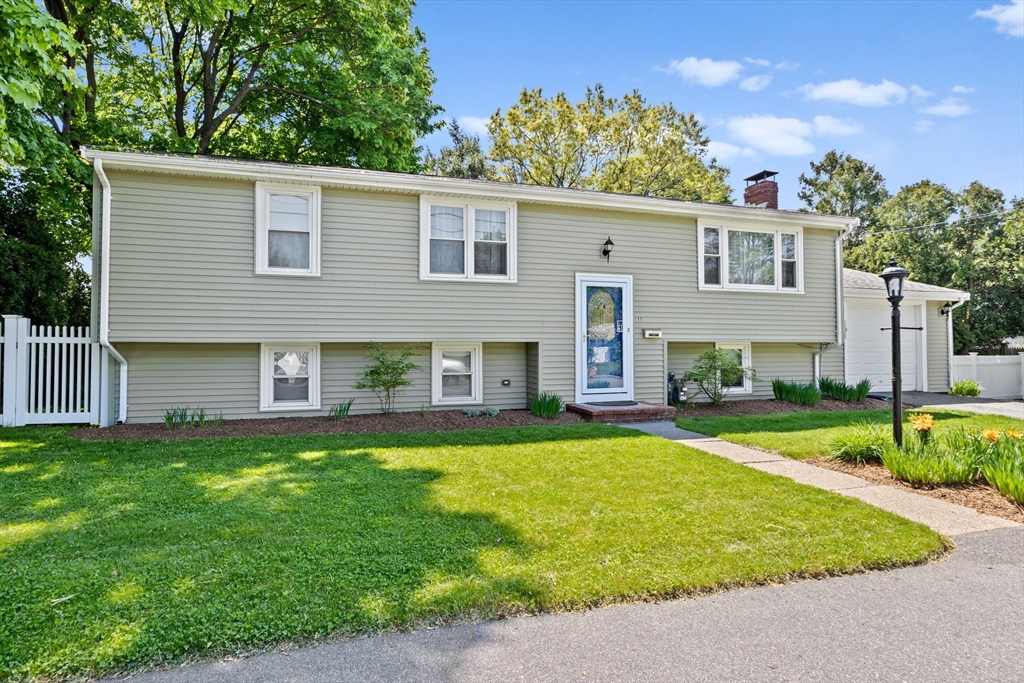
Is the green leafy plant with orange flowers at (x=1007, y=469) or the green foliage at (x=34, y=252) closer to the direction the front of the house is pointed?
the green leafy plant with orange flowers

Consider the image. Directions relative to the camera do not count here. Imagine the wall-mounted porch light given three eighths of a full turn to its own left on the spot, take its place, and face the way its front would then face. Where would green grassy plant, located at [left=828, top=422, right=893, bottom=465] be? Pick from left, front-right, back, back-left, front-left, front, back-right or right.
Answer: back-right

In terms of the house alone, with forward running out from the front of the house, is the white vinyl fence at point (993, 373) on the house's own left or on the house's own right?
on the house's own left

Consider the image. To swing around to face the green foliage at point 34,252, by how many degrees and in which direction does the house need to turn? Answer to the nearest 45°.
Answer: approximately 135° to its right

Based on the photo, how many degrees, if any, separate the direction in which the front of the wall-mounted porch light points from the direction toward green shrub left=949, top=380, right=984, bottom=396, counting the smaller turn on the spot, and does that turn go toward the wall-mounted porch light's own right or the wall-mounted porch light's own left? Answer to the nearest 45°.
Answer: approximately 90° to the wall-mounted porch light's own left

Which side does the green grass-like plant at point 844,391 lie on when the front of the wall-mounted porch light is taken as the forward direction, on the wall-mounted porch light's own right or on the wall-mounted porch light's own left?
on the wall-mounted porch light's own left

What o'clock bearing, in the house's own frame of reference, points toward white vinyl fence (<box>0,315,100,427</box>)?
The white vinyl fence is roughly at 2 o'clock from the house.

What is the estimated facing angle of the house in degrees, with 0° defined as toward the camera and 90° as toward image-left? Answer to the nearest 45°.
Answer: approximately 315°

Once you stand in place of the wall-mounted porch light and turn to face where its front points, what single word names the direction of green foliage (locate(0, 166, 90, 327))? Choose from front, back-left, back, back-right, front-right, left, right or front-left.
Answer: back-right

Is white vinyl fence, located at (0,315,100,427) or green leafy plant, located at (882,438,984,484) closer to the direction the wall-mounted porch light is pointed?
the green leafy plant

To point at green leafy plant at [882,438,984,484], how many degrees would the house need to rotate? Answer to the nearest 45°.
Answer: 0° — it already faces it

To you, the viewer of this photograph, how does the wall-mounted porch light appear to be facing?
facing the viewer and to the right of the viewer

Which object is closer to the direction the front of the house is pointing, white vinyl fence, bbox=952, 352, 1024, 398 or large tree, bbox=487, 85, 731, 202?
the white vinyl fence
